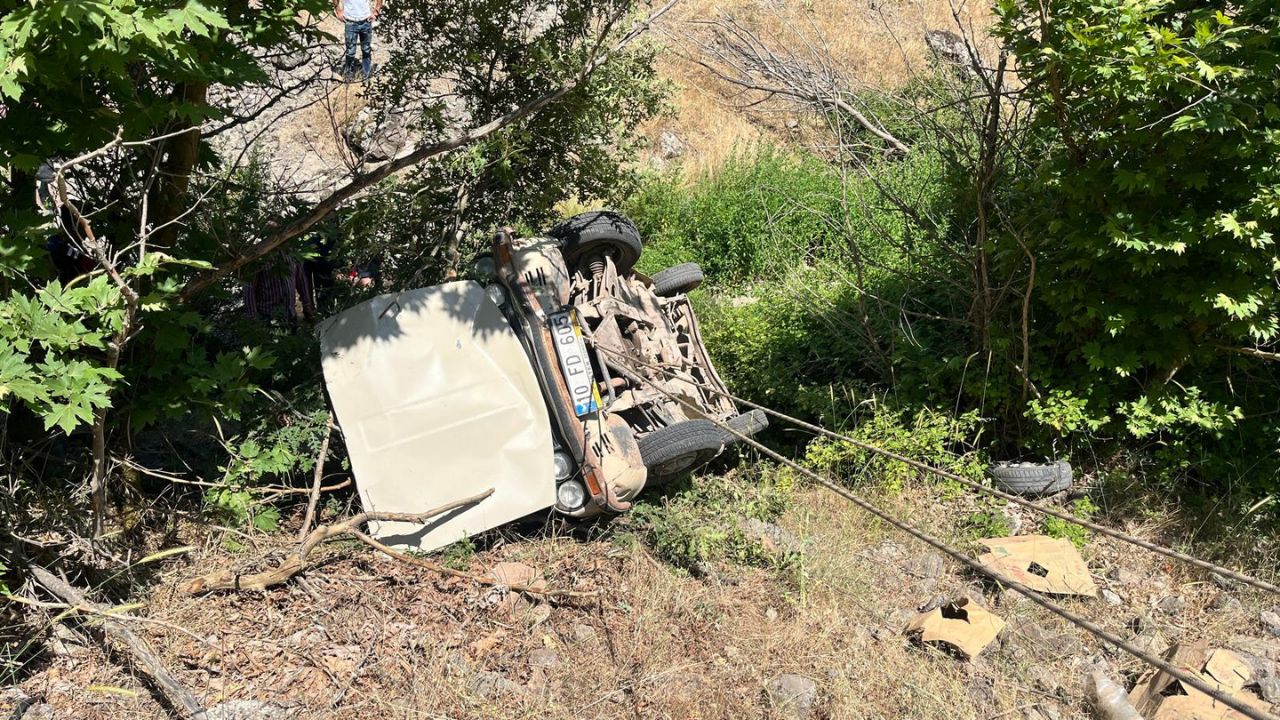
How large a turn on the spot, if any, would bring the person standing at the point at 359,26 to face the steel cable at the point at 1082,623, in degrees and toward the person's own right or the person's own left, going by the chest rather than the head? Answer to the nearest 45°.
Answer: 0° — they already face it

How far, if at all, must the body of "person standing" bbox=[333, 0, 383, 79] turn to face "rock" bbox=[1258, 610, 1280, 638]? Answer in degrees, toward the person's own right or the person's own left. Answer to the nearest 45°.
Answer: approximately 45° to the person's own left

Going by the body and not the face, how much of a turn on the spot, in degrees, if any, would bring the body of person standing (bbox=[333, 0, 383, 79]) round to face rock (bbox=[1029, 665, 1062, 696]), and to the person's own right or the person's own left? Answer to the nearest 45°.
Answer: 0° — they already face it

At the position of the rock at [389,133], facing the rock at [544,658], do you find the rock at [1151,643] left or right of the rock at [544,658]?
left

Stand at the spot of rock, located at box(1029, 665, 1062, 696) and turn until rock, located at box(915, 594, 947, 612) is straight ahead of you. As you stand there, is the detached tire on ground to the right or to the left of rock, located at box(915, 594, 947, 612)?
right

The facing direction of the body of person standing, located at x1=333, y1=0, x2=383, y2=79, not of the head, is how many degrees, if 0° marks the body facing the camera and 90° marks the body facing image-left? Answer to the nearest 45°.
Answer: approximately 0°
